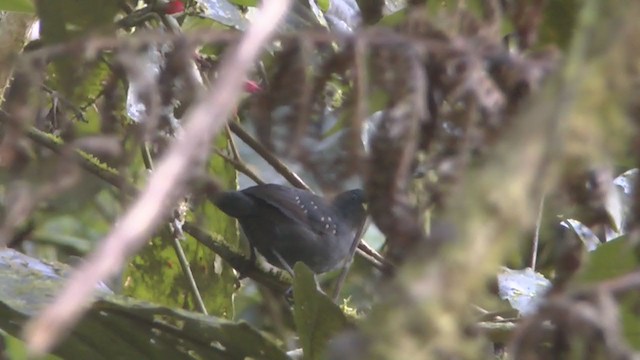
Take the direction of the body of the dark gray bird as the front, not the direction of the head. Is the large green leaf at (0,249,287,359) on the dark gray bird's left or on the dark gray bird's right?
on the dark gray bird's right

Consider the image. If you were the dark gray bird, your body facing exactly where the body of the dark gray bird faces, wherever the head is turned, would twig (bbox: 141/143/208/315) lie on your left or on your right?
on your right

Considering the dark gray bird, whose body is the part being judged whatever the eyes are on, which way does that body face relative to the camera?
to the viewer's right
